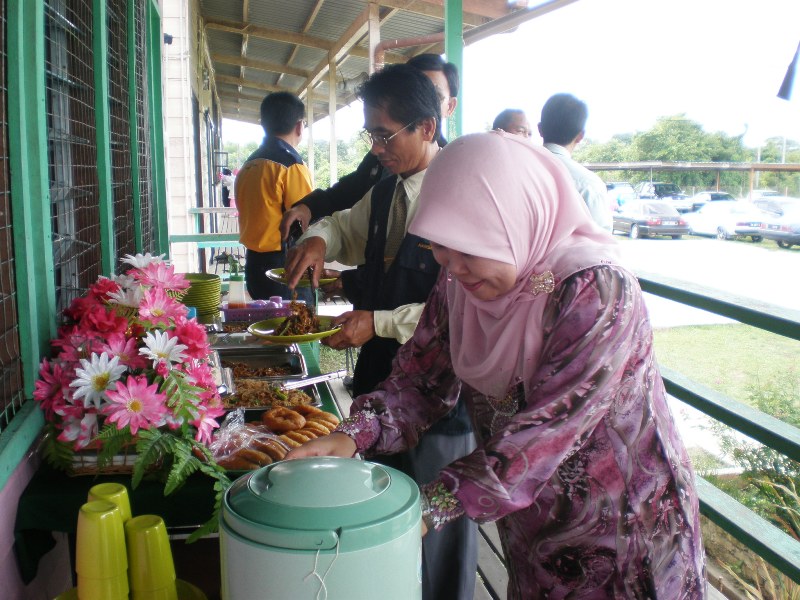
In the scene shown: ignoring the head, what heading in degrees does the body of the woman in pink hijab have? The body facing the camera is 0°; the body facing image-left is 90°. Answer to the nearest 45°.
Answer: approximately 45°

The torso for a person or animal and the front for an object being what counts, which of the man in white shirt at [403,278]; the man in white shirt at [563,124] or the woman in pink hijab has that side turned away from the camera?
the man in white shirt at [563,124]

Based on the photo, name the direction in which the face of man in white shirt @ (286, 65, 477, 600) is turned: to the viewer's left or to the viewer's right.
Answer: to the viewer's left

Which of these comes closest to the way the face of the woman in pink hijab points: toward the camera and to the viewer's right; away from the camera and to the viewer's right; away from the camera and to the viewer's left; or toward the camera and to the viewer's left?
toward the camera and to the viewer's left

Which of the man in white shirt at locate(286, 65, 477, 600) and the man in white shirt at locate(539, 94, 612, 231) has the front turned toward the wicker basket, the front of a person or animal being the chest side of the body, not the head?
the man in white shirt at locate(286, 65, 477, 600)

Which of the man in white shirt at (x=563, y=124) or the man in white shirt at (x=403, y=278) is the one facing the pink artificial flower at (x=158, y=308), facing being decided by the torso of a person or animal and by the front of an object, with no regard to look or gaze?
the man in white shirt at (x=403, y=278)

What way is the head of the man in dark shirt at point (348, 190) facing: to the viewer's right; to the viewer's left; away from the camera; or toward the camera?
to the viewer's left

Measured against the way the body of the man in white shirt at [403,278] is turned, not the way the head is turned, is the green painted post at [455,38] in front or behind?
behind

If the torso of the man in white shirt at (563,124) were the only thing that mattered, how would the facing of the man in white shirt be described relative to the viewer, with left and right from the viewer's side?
facing away from the viewer

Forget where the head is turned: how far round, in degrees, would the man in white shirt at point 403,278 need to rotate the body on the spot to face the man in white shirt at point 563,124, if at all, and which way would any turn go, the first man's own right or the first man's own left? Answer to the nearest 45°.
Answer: approximately 180°
